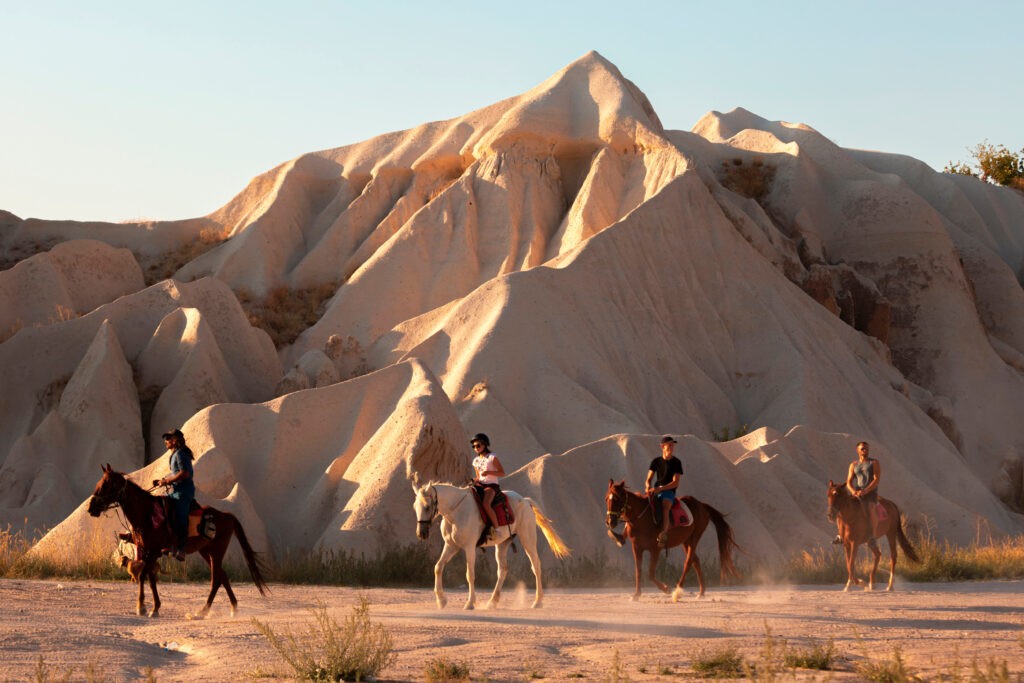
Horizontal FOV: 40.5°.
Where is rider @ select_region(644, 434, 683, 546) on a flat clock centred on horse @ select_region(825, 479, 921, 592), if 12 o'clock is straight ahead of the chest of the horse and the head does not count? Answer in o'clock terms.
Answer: The rider is roughly at 12 o'clock from the horse.

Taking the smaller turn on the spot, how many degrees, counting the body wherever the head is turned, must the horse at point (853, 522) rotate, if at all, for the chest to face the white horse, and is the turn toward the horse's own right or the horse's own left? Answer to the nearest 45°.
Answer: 0° — it already faces it

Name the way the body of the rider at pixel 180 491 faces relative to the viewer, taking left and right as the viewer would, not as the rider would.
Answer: facing to the left of the viewer

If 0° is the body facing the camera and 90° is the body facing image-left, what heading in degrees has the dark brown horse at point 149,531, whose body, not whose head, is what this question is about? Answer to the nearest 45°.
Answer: approximately 90°

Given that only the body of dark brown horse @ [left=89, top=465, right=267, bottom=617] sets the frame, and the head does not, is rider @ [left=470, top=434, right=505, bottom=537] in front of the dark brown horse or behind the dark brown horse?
behind

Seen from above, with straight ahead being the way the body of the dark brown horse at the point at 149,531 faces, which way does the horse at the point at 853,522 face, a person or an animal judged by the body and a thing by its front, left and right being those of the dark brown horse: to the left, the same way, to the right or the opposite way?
the same way

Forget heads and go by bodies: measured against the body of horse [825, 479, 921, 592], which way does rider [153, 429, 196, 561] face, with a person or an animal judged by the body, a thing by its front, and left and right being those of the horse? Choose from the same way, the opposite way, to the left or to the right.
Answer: the same way

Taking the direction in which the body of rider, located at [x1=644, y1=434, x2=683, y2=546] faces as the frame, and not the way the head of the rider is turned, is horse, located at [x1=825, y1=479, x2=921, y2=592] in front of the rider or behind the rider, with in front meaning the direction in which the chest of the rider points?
behind

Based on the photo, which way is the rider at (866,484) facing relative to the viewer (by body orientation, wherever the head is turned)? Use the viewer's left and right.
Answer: facing the viewer and to the left of the viewer

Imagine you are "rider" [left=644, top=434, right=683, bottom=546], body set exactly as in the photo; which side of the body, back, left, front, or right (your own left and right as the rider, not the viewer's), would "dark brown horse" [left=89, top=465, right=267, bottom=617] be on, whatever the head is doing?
front

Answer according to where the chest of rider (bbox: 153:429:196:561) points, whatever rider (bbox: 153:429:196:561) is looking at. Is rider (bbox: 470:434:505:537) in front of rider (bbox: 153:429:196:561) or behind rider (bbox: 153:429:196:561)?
behind

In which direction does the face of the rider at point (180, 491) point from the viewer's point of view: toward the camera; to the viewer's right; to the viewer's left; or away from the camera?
to the viewer's left

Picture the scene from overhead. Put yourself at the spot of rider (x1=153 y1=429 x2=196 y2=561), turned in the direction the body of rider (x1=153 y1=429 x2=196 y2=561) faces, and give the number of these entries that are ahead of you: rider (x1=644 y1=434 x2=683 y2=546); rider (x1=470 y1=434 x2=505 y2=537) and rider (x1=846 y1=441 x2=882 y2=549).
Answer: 0

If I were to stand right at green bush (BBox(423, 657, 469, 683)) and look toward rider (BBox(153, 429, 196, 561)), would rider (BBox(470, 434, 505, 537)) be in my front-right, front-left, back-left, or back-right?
front-right

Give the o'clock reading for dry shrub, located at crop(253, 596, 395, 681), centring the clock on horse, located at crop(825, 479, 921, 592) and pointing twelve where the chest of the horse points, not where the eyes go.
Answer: The dry shrub is roughly at 11 o'clock from the horse.

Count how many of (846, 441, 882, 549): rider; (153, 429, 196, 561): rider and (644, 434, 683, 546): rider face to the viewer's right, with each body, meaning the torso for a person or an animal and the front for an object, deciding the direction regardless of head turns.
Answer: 0

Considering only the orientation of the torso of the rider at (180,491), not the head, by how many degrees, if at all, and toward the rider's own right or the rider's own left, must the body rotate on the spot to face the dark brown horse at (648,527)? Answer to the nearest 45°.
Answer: approximately 180°

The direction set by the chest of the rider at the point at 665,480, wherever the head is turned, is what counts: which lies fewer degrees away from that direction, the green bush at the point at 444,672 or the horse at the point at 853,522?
the green bush

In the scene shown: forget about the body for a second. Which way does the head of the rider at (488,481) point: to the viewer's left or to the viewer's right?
to the viewer's left

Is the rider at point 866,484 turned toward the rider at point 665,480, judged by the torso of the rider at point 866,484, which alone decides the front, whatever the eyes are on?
yes

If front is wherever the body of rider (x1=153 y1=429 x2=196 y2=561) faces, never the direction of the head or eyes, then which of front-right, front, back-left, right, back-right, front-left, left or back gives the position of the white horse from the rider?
back

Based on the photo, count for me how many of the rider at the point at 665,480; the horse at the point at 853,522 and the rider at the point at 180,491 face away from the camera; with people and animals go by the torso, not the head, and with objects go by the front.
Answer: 0

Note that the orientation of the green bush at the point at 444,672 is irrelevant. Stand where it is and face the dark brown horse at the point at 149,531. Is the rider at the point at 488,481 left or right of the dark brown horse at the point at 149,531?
right

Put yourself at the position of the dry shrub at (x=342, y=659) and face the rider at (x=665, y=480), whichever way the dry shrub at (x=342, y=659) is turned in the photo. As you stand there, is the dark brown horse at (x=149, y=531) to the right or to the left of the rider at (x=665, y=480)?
left
